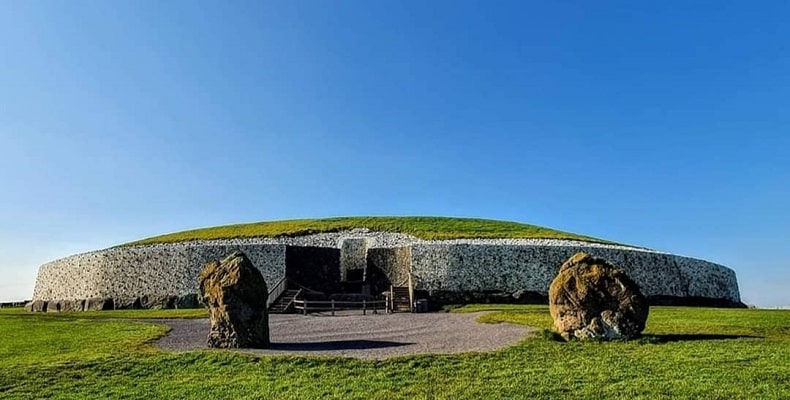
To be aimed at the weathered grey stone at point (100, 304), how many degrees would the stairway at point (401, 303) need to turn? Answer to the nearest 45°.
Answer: approximately 90° to its right

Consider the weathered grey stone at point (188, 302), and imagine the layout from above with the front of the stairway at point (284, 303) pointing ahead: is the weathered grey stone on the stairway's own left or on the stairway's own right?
on the stairway's own right

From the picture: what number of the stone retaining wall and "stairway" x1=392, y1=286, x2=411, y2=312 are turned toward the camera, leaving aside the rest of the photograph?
2

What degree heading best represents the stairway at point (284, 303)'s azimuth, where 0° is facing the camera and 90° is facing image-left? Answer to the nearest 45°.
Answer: approximately 45°

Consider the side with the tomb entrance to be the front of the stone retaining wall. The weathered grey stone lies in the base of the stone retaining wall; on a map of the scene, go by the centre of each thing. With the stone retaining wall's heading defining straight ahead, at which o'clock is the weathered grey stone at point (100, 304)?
The weathered grey stone is roughly at 3 o'clock from the stone retaining wall.

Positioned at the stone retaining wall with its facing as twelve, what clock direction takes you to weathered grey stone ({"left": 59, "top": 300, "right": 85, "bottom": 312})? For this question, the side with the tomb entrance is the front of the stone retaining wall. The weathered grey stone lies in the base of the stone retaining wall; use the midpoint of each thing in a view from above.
The weathered grey stone is roughly at 3 o'clock from the stone retaining wall.

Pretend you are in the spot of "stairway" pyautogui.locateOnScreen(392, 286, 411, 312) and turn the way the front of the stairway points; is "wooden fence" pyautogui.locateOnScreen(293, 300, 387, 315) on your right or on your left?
on your right
